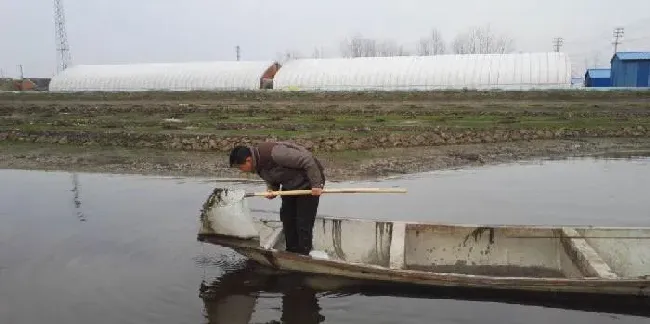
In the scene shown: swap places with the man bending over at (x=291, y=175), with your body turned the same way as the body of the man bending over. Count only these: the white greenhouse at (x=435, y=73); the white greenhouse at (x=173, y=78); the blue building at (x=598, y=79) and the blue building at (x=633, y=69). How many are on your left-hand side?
0

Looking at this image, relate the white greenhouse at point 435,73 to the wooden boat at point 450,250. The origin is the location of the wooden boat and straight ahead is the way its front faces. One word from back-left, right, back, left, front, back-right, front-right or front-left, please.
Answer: right

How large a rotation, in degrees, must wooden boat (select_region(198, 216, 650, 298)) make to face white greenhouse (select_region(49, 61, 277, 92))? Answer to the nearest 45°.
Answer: approximately 45° to its right

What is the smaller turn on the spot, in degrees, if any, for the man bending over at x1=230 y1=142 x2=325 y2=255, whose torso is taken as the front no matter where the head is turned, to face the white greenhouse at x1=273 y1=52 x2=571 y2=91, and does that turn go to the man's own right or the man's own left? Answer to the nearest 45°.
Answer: approximately 90° to the man's own right

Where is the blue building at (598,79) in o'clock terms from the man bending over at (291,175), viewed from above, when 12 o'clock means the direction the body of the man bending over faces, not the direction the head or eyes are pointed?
The blue building is roughly at 4 o'clock from the man bending over.

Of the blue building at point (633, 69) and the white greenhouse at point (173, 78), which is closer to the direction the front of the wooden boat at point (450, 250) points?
the white greenhouse

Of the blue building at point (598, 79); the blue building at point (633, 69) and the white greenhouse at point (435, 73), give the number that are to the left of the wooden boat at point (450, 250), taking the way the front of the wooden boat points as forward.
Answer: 0

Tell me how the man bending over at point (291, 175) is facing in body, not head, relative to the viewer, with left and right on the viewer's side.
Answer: facing to the left of the viewer

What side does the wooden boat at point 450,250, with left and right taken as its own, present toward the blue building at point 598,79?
right

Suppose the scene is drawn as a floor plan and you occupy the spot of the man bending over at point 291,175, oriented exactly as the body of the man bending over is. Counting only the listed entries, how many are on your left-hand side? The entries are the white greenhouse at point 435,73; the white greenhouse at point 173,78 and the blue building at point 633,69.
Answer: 0

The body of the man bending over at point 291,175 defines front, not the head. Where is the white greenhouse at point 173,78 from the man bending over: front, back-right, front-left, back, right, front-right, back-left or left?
right

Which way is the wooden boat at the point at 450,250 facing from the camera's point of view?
to the viewer's left
